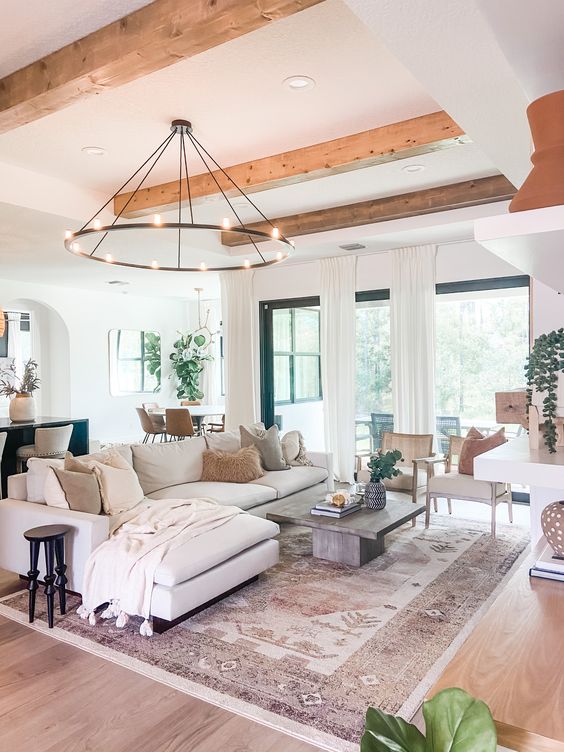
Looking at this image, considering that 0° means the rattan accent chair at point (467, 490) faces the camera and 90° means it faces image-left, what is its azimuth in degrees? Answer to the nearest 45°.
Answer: approximately 45°

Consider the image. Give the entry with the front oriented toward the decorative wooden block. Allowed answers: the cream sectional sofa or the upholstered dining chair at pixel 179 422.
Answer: the cream sectional sofa

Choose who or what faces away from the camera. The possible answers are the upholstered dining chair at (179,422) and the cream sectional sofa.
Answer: the upholstered dining chair

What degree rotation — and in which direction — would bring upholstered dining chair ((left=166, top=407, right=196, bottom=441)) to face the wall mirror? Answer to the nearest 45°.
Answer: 0° — it already faces it

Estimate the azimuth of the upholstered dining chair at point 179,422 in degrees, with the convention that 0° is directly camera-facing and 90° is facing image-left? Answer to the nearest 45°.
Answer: approximately 180°

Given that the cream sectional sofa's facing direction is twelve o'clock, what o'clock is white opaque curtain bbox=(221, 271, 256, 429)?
The white opaque curtain is roughly at 8 o'clock from the cream sectional sofa.

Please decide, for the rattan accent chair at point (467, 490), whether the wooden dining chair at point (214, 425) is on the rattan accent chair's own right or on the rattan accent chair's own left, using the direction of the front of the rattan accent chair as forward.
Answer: on the rattan accent chair's own right

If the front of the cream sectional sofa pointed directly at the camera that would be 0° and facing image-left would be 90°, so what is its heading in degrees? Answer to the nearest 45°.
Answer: approximately 315°

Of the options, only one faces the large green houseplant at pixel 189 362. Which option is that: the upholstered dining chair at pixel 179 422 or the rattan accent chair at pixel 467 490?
the upholstered dining chair

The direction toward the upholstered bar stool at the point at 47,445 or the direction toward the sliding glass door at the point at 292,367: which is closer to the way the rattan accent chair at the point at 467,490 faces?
the upholstered bar stool

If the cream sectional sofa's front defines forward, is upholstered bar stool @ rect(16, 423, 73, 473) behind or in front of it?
behind

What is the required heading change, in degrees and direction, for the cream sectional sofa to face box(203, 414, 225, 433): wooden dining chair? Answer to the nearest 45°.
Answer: approximately 135° to its left

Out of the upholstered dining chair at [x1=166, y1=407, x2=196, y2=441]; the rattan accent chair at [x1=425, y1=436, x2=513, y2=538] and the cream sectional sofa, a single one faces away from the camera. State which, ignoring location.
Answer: the upholstered dining chair

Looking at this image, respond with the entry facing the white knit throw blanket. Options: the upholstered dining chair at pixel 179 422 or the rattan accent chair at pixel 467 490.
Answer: the rattan accent chair

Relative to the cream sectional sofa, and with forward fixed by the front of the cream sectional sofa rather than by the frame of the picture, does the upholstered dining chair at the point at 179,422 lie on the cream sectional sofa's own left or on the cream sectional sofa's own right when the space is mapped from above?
on the cream sectional sofa's own left
